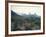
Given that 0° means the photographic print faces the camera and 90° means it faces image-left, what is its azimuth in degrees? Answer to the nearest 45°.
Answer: approximately 315°
